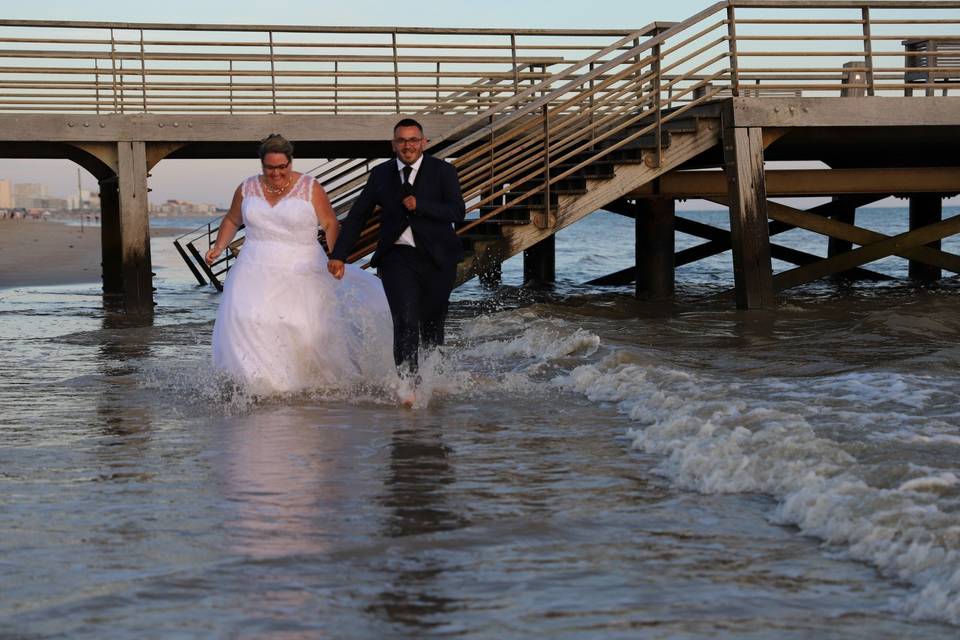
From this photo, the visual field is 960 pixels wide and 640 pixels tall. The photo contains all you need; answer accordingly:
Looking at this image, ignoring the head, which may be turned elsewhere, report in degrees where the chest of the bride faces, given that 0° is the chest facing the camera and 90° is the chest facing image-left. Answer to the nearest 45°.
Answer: approximately 0°

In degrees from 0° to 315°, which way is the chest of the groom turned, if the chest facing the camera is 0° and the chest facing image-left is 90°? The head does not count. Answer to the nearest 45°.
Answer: approximately 0°

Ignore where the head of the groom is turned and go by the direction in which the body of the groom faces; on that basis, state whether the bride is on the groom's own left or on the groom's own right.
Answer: on the groom's own right

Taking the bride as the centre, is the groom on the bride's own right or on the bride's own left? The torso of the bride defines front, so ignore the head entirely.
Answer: on the bride's own left

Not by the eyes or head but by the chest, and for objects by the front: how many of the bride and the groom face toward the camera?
2
